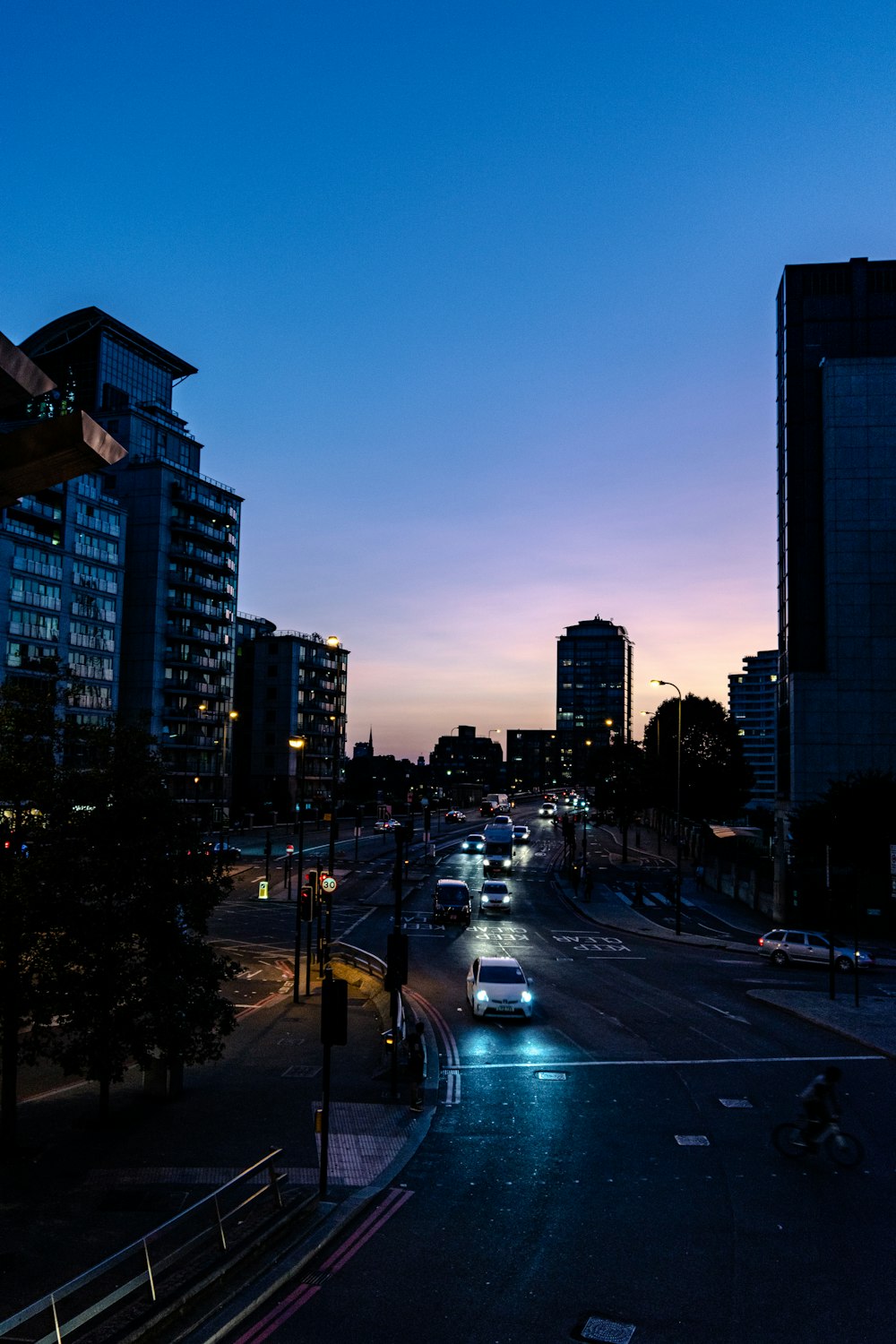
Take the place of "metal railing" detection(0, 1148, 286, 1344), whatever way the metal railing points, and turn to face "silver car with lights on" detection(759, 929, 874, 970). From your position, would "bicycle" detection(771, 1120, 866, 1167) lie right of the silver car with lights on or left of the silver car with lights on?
right

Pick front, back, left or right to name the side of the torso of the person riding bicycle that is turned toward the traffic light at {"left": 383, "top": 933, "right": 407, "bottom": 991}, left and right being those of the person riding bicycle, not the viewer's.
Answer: back

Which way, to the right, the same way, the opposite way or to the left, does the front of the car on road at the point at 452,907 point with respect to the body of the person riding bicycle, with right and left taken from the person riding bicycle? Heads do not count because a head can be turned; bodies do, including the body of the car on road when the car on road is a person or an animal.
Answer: to the right

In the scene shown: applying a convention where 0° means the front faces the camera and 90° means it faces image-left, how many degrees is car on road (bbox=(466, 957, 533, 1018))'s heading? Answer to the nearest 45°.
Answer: approximately 0°

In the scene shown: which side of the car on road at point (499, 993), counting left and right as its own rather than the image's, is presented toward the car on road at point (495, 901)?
back

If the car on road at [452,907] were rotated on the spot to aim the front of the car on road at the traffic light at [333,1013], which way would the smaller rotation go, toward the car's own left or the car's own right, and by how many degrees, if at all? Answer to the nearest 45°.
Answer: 0° — it already faces it

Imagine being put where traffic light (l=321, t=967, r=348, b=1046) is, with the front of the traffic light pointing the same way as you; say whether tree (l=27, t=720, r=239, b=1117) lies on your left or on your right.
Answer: on your left

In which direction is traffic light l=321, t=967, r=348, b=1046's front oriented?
away from the camera
